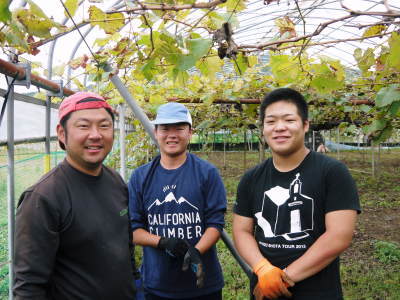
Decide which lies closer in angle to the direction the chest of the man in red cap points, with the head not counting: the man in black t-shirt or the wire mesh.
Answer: the man in black t-shirt

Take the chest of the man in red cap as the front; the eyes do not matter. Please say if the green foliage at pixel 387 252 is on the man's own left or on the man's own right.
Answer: on the man's own left

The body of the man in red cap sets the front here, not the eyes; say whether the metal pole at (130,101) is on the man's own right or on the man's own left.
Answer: on the man's own left

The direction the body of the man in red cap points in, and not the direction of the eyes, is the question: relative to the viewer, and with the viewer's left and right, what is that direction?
facing the viewer and to the right of the viewer
